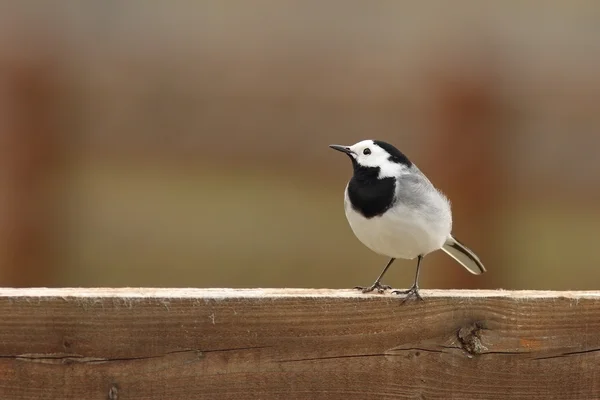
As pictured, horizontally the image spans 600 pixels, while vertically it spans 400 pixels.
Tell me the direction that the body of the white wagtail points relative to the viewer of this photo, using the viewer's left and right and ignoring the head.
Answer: facing the viewer and to the left of the viewer
